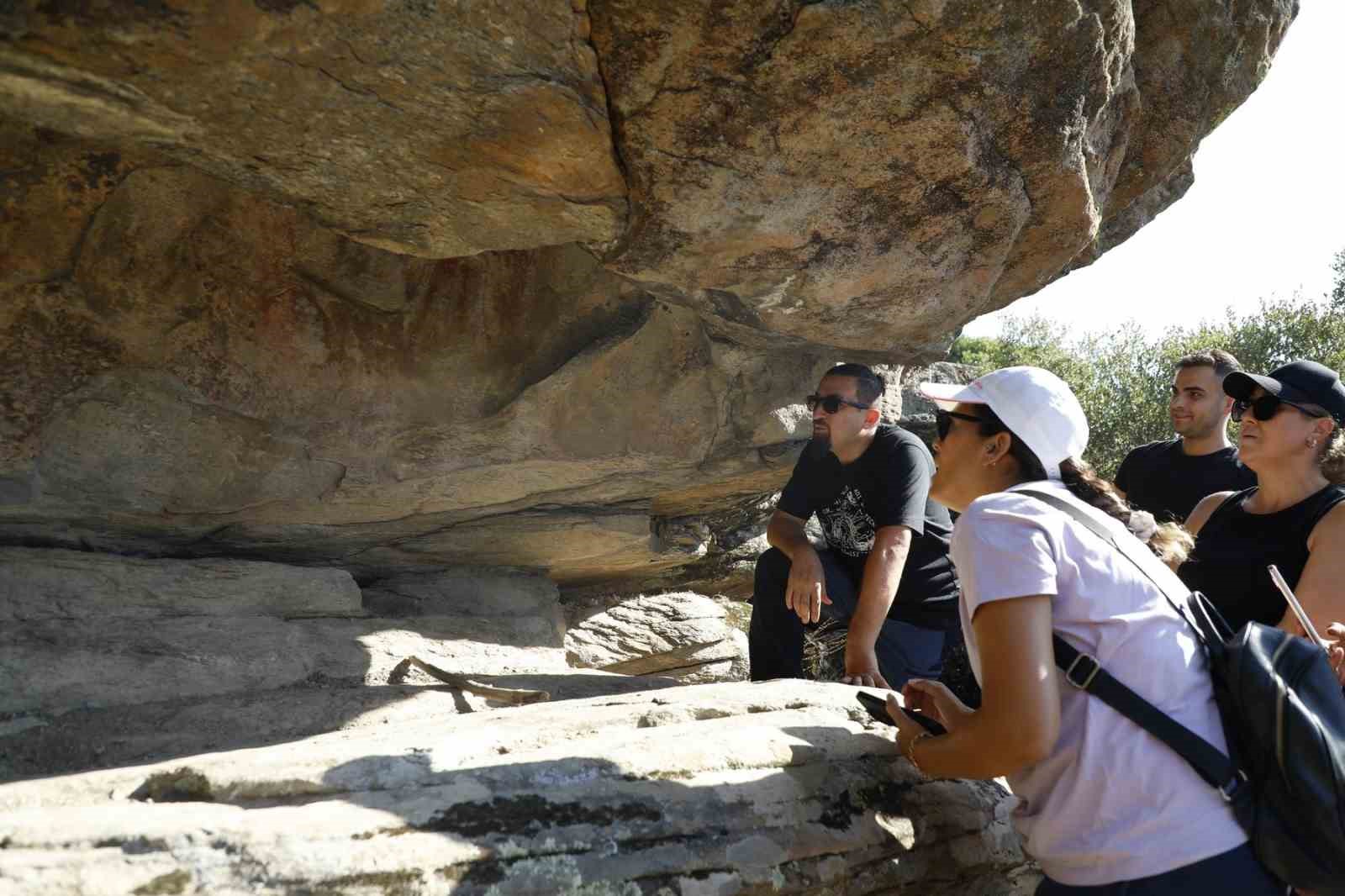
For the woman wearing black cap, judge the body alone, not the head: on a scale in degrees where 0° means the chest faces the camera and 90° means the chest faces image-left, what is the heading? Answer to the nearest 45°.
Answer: approximately 45°

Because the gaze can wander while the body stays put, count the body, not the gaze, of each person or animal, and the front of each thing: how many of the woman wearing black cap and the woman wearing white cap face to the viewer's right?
0

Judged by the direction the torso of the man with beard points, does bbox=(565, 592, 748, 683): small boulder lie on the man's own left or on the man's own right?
on the man's own right

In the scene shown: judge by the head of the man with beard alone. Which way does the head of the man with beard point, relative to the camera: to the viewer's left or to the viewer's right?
to the viewer's left

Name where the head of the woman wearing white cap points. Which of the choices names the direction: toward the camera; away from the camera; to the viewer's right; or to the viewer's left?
to the viewer's left

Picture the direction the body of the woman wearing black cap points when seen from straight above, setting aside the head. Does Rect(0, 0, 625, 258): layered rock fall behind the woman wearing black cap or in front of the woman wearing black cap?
in front

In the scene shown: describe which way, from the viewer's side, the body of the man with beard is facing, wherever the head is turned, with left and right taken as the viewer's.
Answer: facing the viewer and to the left of the viewer

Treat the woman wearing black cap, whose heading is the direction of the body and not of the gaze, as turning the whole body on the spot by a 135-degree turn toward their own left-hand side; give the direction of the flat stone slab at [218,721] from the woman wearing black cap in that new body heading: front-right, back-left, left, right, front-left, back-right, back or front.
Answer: back

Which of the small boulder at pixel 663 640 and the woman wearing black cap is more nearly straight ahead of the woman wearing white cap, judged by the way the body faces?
the small boulder

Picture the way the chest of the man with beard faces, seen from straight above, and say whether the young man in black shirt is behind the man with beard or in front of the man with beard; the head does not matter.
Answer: behind

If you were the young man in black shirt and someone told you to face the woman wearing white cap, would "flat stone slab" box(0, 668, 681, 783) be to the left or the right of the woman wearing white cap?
right

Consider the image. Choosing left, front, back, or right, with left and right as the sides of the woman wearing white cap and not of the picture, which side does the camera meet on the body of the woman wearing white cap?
left

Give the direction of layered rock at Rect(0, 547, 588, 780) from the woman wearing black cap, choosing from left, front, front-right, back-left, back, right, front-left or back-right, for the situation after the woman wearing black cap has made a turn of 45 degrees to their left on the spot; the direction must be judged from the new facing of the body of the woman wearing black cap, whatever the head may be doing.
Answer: right

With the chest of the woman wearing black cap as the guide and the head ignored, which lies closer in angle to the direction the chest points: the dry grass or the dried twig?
the dried twig

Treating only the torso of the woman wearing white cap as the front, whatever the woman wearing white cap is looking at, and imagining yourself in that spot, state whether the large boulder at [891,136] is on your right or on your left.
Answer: on your right

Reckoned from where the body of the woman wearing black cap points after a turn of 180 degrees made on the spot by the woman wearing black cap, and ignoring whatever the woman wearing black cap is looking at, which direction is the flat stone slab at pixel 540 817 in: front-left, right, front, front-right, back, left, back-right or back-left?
back
